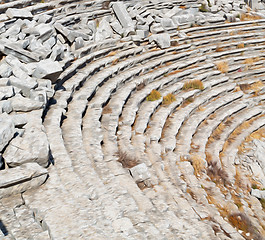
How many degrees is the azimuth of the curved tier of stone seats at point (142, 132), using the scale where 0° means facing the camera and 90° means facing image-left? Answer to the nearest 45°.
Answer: approximately 270°

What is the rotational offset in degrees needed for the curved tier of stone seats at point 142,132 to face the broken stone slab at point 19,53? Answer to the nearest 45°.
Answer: approximately 135° to its left

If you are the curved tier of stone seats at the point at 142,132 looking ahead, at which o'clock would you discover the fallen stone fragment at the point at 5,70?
The fallen stone fragment is roughly at 6 o'clock from the curved tier of stone seats.

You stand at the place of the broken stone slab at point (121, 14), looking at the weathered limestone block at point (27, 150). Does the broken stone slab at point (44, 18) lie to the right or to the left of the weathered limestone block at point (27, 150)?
right

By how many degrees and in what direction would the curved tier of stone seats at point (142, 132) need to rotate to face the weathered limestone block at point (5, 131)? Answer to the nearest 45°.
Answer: approximately 135° to its right

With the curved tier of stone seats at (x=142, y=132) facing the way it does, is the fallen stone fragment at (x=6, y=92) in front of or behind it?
behind
